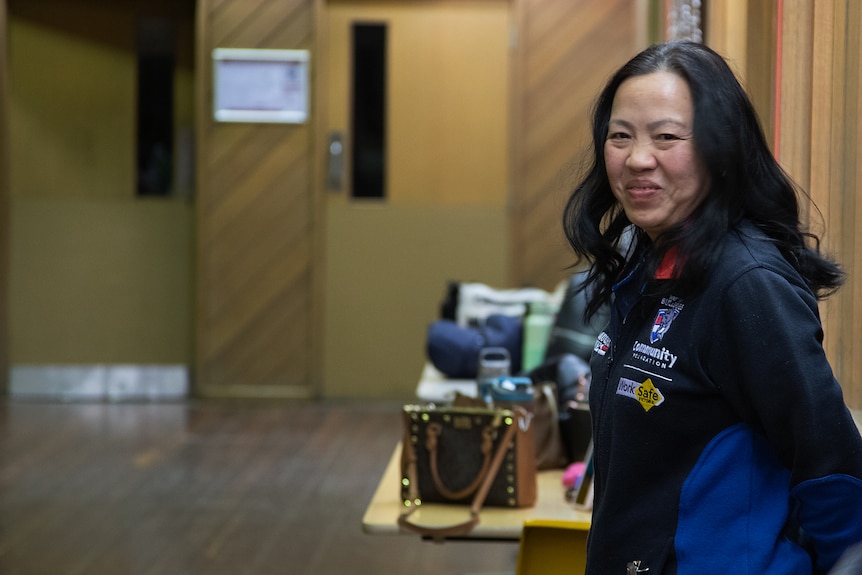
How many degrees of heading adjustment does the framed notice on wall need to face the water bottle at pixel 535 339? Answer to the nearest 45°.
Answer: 0° — it already faces it

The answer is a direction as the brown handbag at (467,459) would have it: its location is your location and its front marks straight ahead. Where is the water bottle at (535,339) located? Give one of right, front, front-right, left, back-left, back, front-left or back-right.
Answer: back

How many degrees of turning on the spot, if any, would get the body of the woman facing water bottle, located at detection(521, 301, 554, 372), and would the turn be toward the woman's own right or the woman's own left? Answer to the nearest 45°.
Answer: approximately 135° to the woman's own right

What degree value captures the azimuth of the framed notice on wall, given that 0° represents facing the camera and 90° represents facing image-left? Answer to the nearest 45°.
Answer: approximately 0°

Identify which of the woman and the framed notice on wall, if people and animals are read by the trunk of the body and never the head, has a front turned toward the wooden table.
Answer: the framed notice on wall

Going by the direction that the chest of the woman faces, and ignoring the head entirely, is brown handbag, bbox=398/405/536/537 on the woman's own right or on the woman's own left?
on the woman's own right

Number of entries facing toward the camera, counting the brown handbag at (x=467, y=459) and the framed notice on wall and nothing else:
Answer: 2

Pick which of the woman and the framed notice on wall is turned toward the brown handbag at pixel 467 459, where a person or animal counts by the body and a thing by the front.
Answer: the framed notice on wall

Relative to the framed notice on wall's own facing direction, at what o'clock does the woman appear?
The woman is roughly at 12 o'clock from the framed notice on wall.

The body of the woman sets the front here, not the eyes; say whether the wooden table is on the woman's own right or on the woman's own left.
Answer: on the woman's own right
